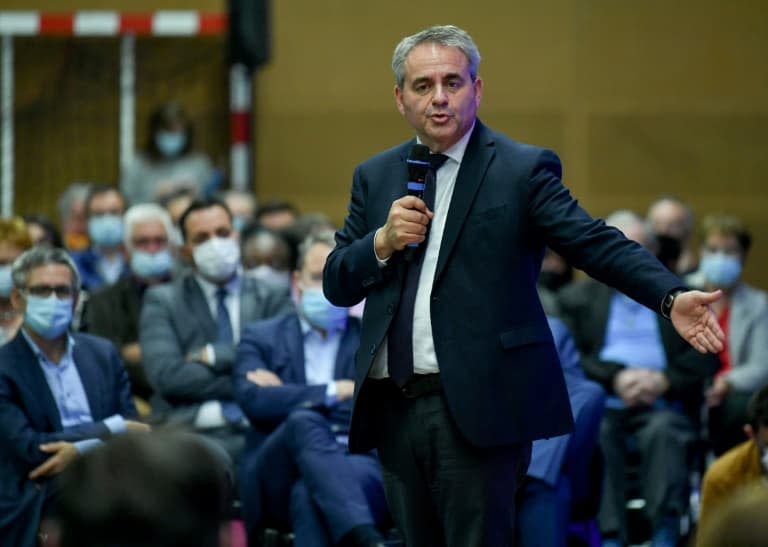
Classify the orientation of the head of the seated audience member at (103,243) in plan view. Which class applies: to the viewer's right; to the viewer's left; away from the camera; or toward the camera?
toward the camera

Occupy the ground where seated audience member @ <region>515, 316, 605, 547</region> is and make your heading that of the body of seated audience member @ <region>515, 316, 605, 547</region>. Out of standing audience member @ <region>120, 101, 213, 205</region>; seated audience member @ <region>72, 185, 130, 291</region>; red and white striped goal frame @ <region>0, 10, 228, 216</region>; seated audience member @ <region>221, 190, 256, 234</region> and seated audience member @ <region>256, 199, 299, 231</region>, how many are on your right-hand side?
5

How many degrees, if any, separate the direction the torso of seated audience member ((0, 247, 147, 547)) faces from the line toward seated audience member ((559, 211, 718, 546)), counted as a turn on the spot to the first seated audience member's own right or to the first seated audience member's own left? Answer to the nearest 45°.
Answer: approximately 45° to the first seated audience member's own left

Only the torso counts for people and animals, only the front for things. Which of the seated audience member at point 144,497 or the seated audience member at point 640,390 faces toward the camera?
the seated audience member at point 640,390

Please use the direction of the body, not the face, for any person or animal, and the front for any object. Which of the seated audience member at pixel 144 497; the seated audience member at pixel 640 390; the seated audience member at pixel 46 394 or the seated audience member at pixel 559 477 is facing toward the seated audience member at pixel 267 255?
the seated audience member at pixel 144 497

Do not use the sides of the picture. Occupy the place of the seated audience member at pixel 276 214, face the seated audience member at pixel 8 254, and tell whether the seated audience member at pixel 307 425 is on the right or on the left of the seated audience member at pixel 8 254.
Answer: left

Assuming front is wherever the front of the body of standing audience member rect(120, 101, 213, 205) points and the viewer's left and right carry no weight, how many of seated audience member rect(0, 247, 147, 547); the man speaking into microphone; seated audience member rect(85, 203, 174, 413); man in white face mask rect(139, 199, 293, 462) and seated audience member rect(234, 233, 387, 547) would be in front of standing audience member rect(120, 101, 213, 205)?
5

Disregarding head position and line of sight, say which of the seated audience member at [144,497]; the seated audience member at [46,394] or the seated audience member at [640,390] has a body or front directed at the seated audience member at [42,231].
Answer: the seated audience member at [144,497]

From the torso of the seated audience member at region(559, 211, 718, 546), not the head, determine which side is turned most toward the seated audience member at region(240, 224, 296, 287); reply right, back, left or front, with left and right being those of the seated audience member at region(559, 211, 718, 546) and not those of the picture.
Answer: right

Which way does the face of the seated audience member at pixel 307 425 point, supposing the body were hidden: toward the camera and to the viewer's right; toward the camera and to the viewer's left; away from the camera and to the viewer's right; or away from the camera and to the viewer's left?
toward the camera and to the viewer's right

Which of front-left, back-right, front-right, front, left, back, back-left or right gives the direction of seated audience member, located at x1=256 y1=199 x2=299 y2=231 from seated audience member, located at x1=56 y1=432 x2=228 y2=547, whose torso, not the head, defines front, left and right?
front

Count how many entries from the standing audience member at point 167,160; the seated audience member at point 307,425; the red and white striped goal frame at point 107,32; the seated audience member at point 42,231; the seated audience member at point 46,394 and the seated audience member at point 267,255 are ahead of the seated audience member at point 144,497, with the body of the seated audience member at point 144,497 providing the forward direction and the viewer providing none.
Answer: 6

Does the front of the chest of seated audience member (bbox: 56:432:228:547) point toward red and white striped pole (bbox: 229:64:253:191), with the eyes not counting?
yes

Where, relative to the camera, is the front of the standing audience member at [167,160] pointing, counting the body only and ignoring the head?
toward the camera

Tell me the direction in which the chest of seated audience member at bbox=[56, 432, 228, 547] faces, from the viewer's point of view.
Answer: away from the camera

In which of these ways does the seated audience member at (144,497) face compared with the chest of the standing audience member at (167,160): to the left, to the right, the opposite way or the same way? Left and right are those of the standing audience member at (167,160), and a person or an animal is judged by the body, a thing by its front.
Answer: the opposite way
